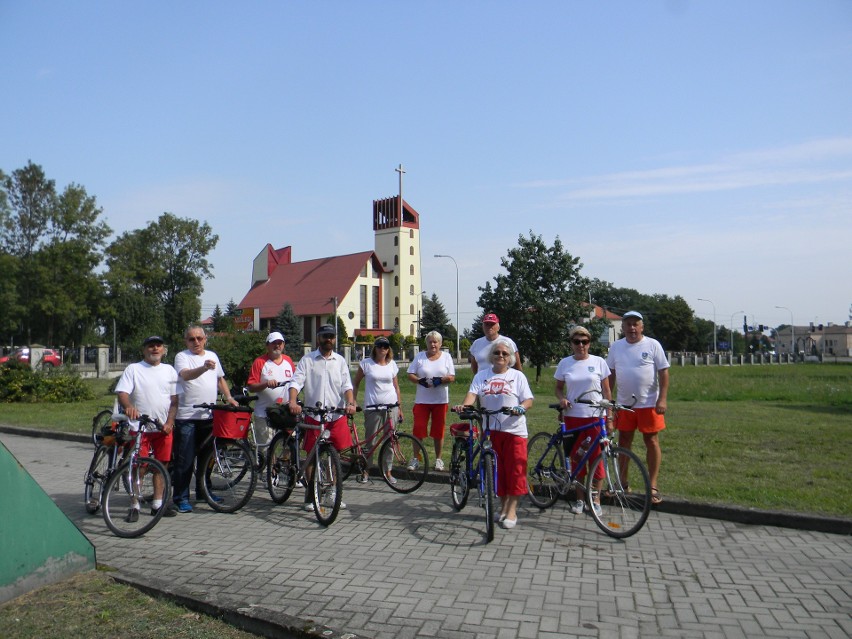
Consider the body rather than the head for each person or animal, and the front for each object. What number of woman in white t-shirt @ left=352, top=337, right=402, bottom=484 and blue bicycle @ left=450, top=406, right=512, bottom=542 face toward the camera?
2

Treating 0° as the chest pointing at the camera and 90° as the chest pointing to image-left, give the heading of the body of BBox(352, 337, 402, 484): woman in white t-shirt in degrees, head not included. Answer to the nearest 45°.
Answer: approximately 0°

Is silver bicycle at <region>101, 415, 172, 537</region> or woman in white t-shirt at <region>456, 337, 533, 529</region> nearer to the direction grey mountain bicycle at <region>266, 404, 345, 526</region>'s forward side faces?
the woman in white t-shirt

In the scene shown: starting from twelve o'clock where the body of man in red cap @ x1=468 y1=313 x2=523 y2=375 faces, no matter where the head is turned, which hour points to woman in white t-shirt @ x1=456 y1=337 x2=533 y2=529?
The woman in white t-shirt is roughly at 12 o'clock from the man in red cap.

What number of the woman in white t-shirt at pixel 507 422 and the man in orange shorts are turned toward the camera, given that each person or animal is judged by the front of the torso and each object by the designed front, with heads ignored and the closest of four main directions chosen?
2

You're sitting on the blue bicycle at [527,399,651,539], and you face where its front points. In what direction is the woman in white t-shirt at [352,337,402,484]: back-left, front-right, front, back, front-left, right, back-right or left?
back
